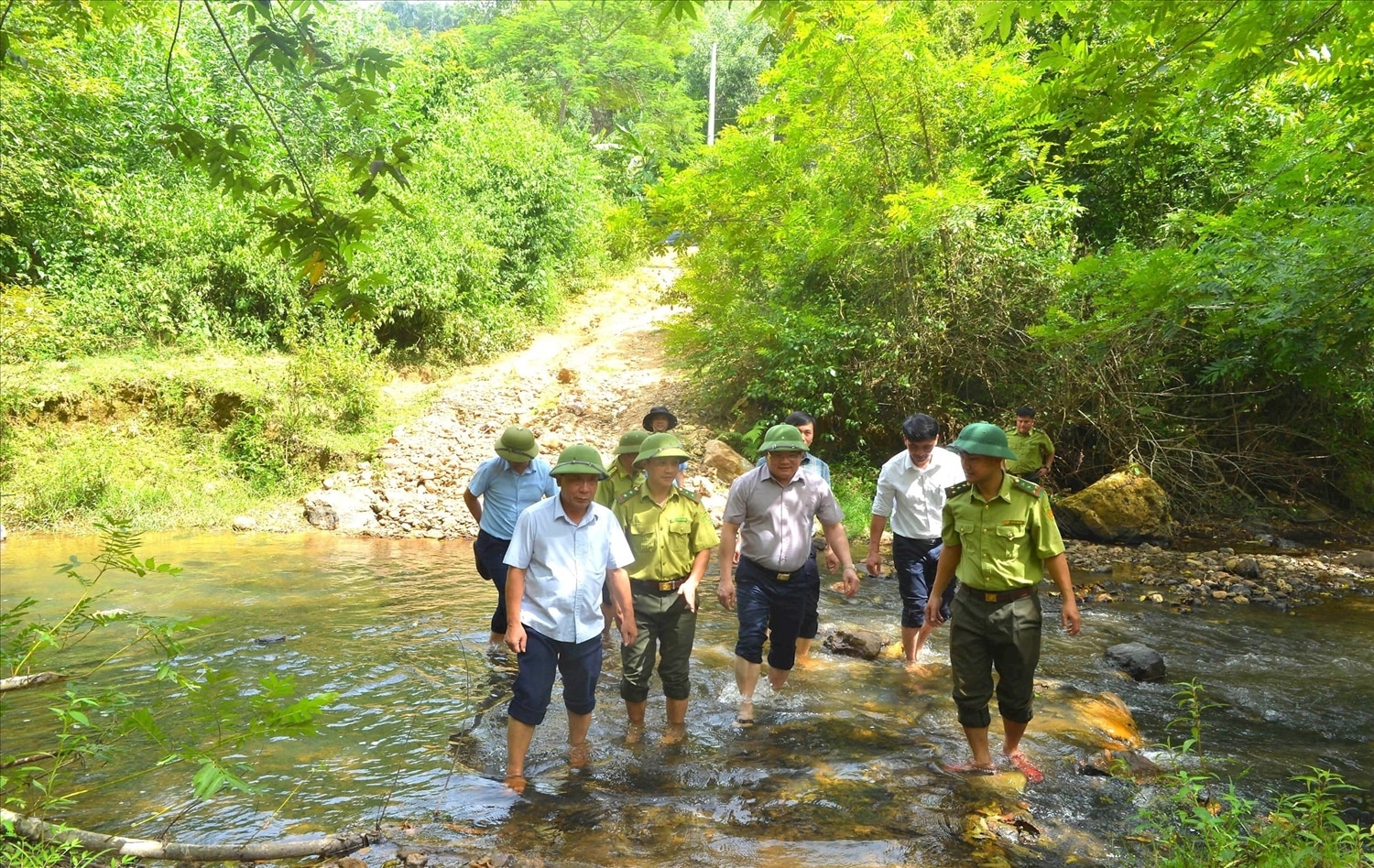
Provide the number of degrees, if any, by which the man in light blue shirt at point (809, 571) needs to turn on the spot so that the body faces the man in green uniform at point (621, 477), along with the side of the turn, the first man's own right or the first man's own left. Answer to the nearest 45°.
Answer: approximately 90° to the first man's own right

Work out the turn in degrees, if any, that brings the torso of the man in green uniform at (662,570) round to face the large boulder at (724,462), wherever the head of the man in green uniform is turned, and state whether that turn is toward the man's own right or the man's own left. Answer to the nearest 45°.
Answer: approximately 180°

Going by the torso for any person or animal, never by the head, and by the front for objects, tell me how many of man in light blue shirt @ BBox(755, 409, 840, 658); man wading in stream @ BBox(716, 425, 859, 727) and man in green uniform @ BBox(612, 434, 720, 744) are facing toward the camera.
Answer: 3

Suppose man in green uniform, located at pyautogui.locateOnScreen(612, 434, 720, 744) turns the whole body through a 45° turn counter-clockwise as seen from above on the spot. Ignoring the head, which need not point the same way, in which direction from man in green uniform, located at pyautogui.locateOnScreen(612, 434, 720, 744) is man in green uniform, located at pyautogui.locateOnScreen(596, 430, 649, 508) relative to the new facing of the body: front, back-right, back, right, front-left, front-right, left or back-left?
back-left

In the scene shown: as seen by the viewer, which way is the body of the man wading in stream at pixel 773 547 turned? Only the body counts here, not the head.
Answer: toward the camera

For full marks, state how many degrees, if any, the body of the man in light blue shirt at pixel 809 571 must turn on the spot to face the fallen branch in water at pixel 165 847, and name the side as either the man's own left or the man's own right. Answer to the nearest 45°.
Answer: approximately 45° to the man's own right

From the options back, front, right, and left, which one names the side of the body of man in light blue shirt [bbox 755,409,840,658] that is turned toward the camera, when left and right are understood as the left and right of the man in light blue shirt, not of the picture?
front

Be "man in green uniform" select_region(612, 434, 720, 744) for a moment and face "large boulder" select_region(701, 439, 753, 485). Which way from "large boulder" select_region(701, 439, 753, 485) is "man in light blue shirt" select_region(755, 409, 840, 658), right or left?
right

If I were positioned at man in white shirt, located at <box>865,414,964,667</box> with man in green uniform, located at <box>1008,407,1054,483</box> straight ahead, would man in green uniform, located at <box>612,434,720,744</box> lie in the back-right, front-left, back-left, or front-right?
back-left

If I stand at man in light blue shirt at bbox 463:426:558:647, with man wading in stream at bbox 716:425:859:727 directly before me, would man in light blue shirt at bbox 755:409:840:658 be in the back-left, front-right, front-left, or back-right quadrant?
front-left

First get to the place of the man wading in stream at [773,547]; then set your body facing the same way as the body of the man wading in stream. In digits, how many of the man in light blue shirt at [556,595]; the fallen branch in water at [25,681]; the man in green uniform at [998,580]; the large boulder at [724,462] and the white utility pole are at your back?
2

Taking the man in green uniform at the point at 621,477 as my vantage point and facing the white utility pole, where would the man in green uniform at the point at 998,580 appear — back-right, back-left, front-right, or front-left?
back-right

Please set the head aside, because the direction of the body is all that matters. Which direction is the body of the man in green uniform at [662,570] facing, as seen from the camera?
toward the camera
